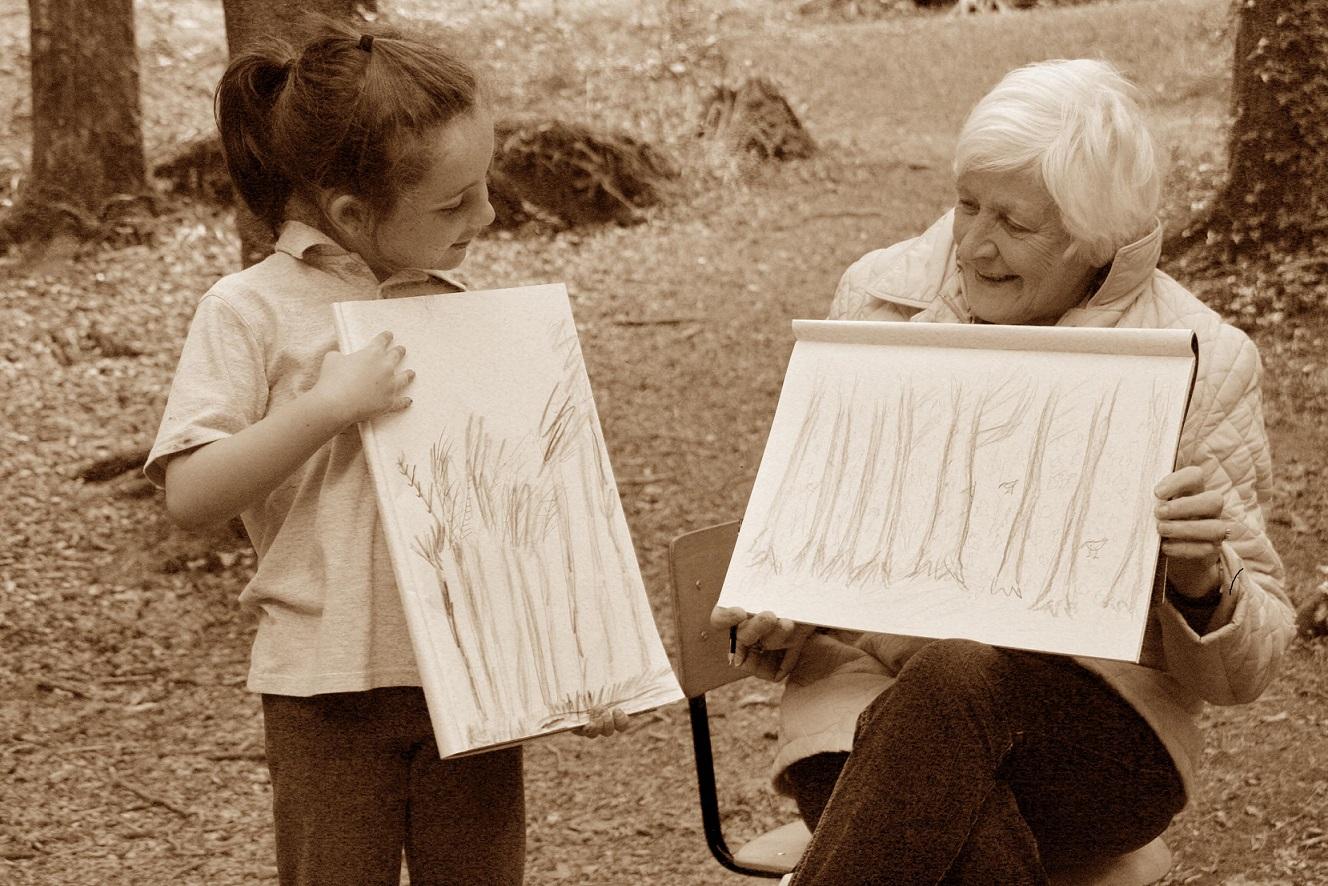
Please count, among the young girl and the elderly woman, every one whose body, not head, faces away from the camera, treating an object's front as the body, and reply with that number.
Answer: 0

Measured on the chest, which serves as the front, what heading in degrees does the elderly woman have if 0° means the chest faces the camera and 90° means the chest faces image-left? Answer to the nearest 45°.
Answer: approximately 45°

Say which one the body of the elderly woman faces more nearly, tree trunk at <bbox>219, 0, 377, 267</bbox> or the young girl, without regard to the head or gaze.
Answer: the young girl

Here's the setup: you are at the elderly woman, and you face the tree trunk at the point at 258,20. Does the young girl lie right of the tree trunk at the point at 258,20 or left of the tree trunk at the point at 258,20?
left

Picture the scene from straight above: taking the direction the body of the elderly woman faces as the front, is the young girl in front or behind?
in front

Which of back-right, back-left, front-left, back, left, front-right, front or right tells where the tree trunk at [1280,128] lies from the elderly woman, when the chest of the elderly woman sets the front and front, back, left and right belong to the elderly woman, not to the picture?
back-right

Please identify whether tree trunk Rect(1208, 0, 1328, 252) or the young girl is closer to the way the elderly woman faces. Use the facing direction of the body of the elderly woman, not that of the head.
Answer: the young girl

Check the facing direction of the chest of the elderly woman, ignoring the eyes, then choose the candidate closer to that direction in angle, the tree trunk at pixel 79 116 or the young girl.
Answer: the young girl

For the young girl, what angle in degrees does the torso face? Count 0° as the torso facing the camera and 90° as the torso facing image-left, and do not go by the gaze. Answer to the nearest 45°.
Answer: approximately 315°

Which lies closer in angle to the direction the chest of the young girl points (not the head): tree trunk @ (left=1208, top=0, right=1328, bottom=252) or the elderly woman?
the elderly woman

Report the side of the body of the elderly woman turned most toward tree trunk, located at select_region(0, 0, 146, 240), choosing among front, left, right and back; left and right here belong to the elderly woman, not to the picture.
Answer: right

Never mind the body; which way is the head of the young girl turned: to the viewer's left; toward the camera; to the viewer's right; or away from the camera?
to the viewer's right
